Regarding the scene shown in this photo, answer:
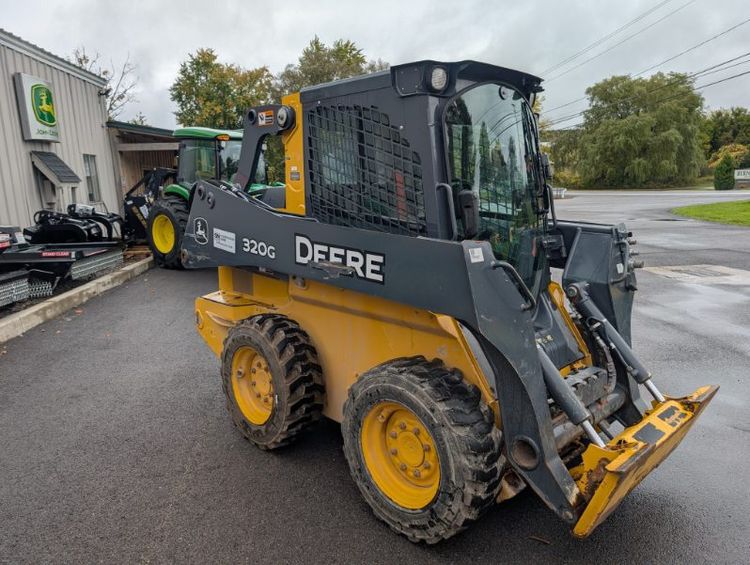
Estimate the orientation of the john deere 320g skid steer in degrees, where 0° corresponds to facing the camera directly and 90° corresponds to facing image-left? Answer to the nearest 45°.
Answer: approximately 315°

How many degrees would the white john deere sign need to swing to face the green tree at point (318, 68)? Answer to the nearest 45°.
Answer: approximately 90° to its left

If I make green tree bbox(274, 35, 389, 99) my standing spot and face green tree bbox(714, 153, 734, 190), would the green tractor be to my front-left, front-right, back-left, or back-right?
back-right

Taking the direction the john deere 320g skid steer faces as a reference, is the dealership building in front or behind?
behind

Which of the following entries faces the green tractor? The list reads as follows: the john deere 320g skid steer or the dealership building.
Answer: the dealership building

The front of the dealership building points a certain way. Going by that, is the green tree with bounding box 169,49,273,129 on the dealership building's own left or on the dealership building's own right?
on the dealership building's own left

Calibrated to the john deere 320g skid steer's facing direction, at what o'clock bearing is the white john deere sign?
The white john deere sign is roughly at 6 o'clock from the john deere 320g skid steer.

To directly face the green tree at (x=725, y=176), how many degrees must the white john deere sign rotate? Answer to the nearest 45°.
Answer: approximately 45° to its left

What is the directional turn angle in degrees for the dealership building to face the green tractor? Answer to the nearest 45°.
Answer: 0° — it already faces it
